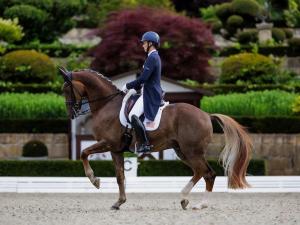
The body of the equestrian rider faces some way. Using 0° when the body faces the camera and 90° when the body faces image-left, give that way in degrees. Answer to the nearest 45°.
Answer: approximately 90°

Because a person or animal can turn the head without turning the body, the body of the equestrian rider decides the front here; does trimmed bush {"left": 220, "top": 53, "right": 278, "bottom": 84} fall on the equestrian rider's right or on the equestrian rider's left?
on the equestrian rider's right

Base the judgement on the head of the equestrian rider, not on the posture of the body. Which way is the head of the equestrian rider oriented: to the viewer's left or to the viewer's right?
to the viewer's left

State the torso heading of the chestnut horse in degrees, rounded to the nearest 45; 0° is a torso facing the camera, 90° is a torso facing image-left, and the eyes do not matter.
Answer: approximately 90°

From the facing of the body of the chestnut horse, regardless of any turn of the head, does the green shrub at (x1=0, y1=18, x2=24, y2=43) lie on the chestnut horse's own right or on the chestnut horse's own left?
on the chestnut horse's own right

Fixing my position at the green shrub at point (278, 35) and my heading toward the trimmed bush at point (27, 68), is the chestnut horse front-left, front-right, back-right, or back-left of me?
front-left

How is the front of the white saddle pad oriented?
to the viewer's left

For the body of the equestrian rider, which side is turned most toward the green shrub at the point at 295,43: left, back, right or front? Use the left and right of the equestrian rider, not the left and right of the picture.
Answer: right

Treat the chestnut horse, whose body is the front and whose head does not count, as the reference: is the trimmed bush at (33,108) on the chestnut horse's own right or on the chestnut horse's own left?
on the chestnut horse's own right
